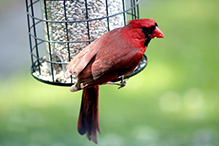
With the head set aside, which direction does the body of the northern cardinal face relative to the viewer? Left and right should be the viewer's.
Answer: facing to the right of the viewer
